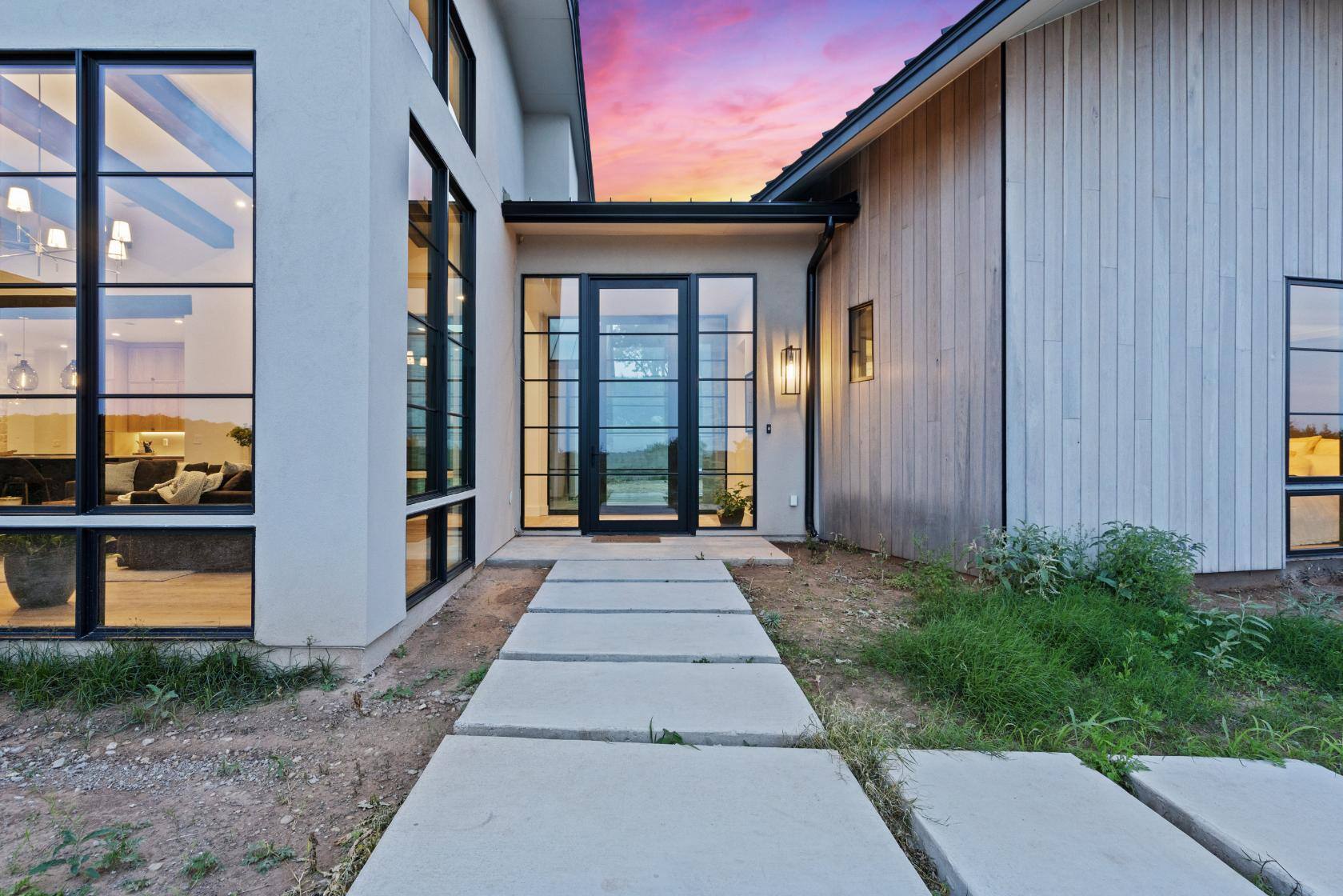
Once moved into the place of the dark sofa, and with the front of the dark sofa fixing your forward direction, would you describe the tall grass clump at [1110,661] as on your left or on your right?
on your left

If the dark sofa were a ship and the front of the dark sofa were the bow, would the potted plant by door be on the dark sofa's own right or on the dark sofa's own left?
on the dark sofa's own left

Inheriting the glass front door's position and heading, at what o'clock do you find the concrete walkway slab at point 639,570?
The concrete walkway slab is roughly at 12 o'clock from the glass front door.

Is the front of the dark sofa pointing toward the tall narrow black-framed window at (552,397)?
no

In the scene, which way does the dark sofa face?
toward the camera

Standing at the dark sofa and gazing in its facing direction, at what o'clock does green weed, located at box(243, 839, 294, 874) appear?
The green weed is roughly at 12 o'clock from the dark sofa.

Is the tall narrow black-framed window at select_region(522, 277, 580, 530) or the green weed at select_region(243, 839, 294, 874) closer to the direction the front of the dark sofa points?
the green weed

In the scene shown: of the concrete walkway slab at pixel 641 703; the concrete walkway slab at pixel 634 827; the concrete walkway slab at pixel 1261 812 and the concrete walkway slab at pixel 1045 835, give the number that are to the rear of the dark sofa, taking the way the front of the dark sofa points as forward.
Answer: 0

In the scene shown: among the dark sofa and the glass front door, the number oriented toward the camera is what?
2

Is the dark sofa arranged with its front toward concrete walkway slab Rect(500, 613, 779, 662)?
no

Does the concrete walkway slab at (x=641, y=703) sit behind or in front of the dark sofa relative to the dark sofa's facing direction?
in front

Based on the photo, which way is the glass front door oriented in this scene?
toward the camera
